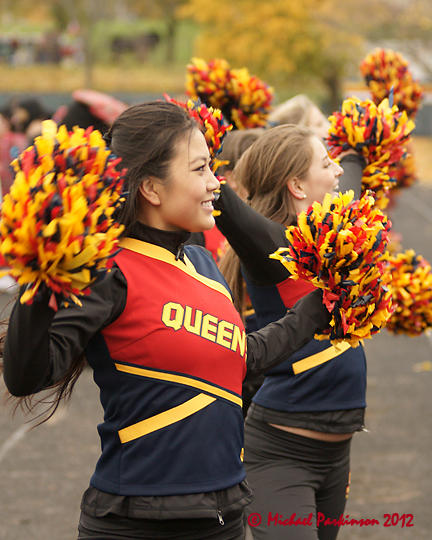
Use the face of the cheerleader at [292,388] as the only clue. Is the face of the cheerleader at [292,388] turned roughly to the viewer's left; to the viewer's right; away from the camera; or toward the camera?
to the viewer's right

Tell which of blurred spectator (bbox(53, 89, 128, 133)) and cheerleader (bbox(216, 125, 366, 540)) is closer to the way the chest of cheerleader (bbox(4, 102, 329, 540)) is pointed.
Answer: the cheerleader

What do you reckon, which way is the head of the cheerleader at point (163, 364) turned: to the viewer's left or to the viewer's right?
to the viewer's right

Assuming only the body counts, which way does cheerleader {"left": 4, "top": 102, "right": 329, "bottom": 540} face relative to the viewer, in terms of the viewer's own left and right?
facing the viewer and to the right of the viewer

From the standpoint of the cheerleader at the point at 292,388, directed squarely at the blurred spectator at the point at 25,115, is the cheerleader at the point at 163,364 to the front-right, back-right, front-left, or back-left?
back-left

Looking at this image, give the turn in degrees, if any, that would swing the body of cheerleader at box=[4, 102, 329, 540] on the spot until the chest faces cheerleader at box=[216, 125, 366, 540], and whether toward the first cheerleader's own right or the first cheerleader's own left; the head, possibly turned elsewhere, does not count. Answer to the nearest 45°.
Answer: approximately 90° to the first cheerleader's own left

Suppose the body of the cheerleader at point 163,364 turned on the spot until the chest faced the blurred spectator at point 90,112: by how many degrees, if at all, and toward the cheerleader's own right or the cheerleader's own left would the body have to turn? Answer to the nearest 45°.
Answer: approximately 135° to the cheerleader's own left

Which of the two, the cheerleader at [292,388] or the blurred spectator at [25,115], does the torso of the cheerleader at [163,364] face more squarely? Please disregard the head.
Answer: the cheerleader
